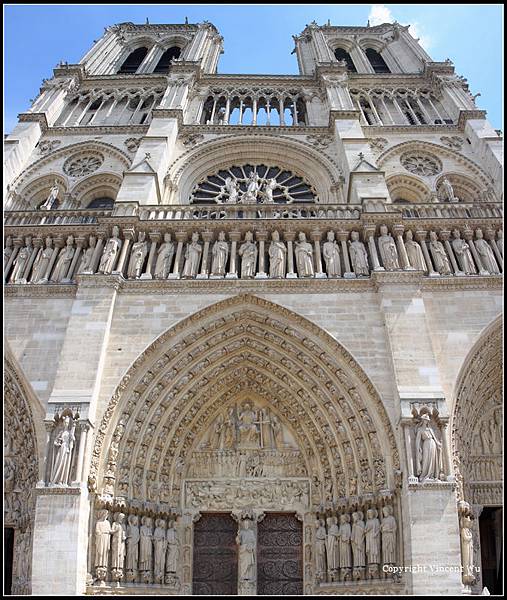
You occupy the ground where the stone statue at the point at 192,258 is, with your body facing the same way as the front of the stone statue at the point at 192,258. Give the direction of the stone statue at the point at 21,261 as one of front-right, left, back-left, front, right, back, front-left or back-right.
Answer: right

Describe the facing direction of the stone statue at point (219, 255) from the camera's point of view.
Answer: facing the viewer

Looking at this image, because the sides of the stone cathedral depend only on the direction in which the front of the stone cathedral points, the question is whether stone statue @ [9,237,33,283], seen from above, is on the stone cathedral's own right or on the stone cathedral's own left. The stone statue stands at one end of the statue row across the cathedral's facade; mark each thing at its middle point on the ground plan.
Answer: on the stone cathedral's own right

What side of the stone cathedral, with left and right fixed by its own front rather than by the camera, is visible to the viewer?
front

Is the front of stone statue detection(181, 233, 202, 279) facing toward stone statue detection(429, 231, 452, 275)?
no

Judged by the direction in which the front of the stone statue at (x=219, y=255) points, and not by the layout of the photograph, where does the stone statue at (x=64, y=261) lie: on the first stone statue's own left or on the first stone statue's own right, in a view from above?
on the first stone statue's own right

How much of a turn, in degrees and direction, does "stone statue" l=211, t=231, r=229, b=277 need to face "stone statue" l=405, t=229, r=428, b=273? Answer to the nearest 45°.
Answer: approximately 90° to its left

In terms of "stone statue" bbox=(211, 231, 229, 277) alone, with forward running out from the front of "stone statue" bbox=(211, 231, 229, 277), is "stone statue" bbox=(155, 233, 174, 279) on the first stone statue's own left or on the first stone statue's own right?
on the first stone statue's own right

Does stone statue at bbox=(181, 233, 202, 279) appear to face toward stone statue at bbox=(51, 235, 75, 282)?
no

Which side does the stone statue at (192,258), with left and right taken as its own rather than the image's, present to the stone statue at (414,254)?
left

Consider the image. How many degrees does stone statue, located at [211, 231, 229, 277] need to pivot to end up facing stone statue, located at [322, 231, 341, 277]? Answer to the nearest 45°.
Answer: approximately 90° to its left

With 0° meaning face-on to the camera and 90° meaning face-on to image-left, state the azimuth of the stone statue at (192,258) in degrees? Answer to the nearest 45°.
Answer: approximately 0°

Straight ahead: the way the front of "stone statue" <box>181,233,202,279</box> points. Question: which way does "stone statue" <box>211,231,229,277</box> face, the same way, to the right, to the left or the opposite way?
the same way

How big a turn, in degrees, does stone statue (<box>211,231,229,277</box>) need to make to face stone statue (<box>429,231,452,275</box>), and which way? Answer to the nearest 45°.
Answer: approximately 90° to its left

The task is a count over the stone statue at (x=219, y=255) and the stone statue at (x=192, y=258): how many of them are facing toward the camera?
2
